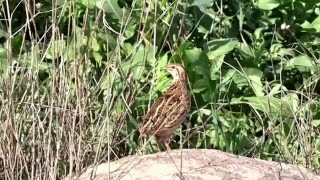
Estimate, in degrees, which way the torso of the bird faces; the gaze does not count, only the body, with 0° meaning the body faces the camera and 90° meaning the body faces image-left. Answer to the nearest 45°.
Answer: approximately 270°
